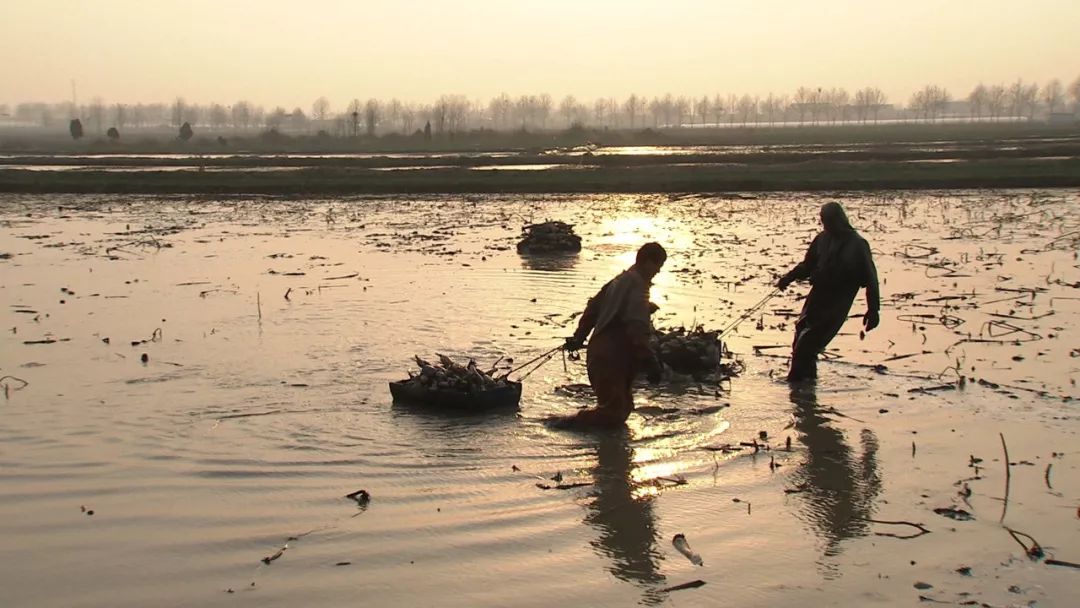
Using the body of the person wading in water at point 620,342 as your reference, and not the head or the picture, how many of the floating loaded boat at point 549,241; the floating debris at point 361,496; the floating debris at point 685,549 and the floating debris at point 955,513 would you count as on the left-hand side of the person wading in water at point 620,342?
1

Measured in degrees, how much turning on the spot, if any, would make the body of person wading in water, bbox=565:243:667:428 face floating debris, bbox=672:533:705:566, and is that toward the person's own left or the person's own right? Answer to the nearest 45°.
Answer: approximately 90° to the person's own right

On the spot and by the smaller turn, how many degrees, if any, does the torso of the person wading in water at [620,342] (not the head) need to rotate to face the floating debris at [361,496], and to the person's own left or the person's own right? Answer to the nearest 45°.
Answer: approximately 135° to the person's own right

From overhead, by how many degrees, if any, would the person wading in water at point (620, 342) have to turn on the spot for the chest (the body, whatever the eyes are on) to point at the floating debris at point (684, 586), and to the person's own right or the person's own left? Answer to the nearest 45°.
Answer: approximately 90° to the person's own right

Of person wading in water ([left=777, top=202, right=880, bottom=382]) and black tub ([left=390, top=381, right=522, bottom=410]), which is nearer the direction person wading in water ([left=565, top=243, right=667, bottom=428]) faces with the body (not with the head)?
the person wading in water

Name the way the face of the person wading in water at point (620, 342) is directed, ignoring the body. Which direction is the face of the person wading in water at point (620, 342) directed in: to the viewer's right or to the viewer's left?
to the viewer's right

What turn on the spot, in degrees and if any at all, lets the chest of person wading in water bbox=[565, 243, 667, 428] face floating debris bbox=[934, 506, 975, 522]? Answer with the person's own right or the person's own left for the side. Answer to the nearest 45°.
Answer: approximately 45° to the person's own right

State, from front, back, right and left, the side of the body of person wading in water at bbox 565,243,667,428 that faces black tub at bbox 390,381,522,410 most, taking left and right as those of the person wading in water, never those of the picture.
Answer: back

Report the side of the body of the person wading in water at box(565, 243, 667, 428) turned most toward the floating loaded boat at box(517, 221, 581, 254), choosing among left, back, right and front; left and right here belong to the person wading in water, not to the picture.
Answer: left

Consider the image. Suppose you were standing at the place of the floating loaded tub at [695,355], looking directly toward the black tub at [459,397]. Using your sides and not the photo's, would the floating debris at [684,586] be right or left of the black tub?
left

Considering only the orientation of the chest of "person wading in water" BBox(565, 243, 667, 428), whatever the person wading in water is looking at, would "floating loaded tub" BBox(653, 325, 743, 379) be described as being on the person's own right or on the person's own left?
on the person's own left

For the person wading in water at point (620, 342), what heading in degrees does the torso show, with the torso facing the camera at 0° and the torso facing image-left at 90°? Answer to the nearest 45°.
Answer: approximately 270°

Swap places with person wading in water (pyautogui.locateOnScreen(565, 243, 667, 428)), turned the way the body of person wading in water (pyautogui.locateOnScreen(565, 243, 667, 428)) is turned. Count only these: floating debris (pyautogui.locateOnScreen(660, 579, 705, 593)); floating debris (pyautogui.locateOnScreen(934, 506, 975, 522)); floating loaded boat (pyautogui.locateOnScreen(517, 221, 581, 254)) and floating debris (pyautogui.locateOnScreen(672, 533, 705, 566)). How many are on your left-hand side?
1
